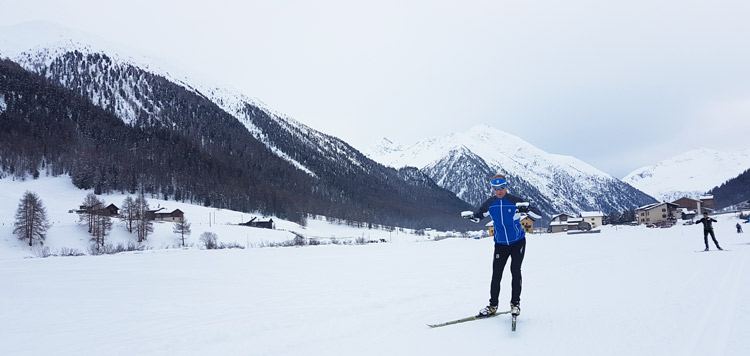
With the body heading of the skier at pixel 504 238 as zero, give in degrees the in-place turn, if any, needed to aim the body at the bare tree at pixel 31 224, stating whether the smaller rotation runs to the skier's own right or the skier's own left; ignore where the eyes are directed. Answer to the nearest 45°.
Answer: approximately 135° to the skier's own right

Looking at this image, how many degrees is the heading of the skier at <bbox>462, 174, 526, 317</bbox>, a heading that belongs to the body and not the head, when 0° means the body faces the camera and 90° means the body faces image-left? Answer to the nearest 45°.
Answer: approximately 0°
